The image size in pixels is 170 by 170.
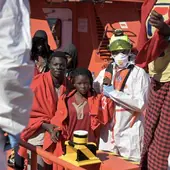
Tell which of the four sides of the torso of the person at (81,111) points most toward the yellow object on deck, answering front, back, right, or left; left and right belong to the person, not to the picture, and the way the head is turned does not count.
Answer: front

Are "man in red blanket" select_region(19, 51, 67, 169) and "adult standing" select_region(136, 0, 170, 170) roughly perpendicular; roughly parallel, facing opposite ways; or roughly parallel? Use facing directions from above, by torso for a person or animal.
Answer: roughly perpendicular

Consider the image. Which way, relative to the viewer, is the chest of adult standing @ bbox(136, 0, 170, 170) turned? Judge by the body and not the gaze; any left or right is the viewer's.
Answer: facing the viewer and to the left of the viewer

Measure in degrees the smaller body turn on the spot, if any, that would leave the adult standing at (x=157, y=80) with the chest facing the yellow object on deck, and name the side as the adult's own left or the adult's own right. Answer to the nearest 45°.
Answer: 0° — they already face it

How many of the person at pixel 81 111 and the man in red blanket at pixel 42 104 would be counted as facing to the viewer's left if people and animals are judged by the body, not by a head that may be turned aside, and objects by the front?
0

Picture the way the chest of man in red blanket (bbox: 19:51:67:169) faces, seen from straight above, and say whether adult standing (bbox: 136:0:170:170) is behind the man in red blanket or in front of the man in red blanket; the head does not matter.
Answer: in front

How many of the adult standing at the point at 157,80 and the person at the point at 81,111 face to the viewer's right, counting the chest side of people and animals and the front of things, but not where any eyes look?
0

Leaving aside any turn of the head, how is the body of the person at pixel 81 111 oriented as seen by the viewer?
toward the camera

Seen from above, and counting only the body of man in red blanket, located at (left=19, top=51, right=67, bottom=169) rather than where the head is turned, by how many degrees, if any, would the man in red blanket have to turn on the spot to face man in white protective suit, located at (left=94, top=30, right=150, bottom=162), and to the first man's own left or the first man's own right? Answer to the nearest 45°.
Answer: approximately 45° to the first man's own left
